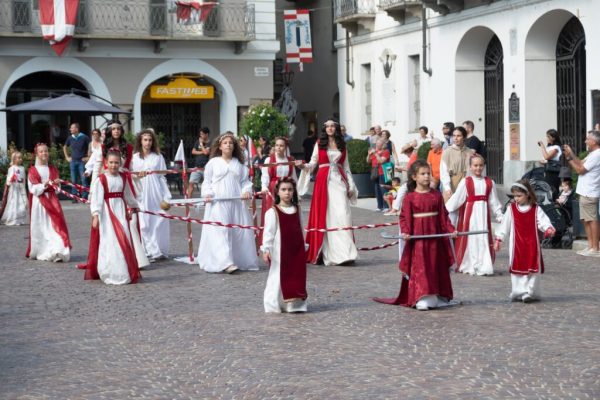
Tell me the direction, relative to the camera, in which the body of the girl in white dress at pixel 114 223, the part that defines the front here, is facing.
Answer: toward the camera

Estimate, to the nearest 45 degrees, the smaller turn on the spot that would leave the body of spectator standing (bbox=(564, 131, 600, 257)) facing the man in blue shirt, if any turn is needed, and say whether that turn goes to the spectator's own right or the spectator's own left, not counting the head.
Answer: approximately 45° to the spectator's own right

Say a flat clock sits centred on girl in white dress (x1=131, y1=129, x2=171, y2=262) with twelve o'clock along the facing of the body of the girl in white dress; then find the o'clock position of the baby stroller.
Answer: The baby stroller is roughly at 9 o'clock from the girl in white dress.

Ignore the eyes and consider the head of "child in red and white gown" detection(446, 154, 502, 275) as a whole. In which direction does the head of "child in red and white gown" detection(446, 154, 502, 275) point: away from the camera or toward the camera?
toward the camera

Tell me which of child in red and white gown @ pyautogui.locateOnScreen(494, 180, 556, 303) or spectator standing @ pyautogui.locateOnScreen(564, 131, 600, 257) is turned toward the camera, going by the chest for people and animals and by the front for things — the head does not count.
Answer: the child in red and white gown

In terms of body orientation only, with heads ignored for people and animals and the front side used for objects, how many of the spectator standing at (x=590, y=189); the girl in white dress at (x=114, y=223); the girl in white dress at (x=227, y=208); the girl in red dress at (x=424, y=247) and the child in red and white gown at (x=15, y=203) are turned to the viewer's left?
1

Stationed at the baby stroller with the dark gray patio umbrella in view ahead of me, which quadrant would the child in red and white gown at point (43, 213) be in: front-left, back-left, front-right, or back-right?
front-left

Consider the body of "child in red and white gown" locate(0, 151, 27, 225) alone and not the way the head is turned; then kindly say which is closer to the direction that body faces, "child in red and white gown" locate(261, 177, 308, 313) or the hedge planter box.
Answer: the child in red and white gown

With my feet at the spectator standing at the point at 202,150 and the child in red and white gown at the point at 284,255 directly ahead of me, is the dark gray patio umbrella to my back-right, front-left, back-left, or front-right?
back-right

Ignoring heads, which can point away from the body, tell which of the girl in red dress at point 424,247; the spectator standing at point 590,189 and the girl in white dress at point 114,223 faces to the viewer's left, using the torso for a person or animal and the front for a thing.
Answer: the spectator standing

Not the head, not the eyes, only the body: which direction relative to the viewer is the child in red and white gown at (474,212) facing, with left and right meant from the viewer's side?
facing the viewer

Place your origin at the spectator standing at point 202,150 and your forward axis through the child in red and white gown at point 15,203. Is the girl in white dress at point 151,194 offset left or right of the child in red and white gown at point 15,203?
left

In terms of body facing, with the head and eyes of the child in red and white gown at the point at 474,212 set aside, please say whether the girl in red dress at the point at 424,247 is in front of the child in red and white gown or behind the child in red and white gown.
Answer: in front

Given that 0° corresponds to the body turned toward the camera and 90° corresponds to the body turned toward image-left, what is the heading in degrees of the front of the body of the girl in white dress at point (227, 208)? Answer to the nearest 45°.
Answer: approximately 0°
